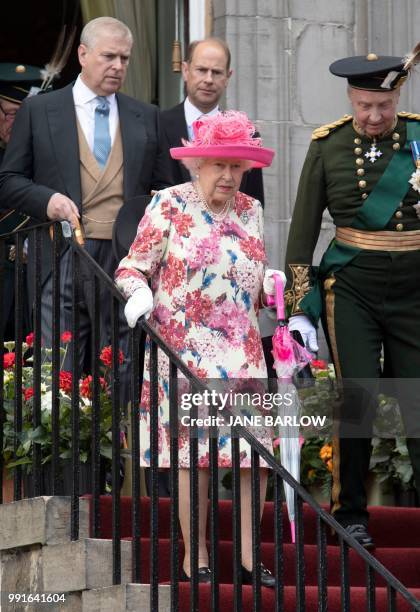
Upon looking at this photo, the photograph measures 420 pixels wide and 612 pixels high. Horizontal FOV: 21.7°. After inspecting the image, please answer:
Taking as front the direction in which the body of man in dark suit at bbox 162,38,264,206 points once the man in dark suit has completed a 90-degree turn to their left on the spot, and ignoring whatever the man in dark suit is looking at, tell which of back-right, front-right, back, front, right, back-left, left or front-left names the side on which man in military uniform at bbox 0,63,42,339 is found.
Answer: back-left

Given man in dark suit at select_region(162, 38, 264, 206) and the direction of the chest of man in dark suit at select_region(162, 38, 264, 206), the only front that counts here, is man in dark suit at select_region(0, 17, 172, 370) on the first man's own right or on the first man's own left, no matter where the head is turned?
on the first man's own right

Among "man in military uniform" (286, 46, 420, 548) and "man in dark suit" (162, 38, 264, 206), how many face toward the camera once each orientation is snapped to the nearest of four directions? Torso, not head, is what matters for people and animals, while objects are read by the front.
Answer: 2

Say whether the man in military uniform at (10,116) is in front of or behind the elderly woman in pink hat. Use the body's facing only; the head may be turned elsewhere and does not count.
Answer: behind

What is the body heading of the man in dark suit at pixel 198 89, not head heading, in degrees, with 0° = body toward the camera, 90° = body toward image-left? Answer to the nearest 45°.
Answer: approximately 0°

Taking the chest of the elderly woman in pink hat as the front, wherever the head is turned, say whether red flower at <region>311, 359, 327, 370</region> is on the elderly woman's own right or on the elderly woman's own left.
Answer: on the elderly woman's own left

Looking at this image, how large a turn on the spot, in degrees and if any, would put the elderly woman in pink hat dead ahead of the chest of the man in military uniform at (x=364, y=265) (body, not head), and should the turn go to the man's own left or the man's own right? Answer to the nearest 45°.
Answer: approximately 45° to the man's own right

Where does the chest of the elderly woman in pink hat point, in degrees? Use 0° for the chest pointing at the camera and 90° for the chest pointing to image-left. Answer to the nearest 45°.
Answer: approximately 315°
